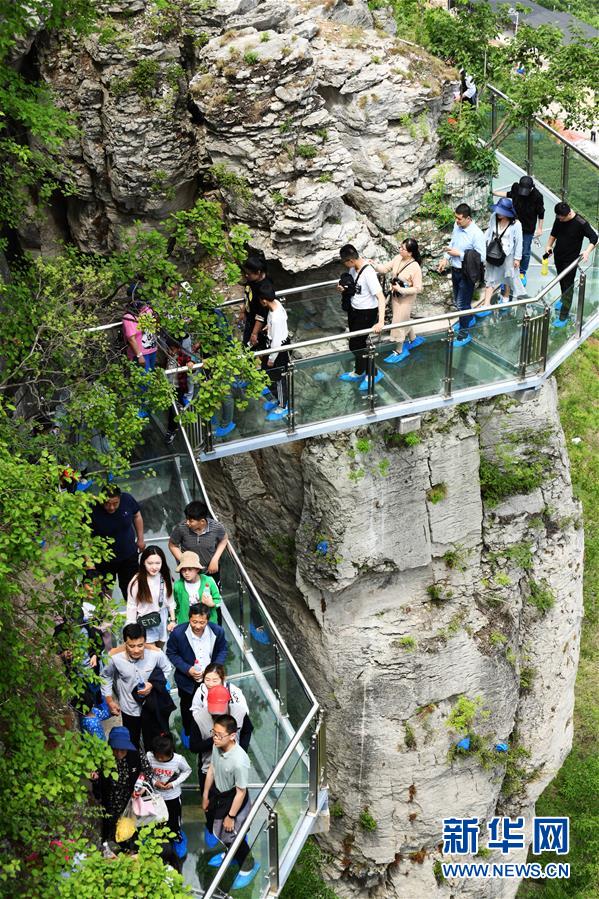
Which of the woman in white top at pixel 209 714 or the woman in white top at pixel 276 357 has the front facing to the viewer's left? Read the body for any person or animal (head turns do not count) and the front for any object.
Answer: the woman in white top at pixel 276 357

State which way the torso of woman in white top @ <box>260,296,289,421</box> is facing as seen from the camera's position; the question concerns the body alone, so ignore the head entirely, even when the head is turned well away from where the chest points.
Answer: to the viewer's left

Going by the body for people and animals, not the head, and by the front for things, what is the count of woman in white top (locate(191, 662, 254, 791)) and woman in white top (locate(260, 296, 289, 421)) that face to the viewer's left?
1

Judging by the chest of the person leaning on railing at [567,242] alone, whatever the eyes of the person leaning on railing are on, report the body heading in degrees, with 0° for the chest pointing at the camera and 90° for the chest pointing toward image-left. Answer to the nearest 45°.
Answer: approximately 45°
